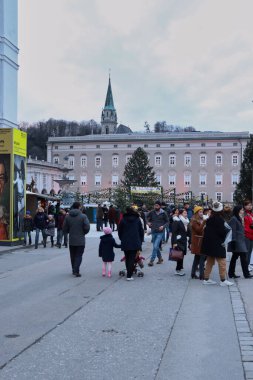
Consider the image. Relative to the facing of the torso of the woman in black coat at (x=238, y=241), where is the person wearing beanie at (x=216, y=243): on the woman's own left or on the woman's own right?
on the woman's own right

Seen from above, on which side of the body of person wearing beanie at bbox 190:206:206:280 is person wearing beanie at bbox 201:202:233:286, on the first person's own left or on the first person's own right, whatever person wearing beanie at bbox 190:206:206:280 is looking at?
on the first person's own right

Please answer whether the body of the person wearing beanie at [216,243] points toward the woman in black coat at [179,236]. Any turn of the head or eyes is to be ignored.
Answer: no

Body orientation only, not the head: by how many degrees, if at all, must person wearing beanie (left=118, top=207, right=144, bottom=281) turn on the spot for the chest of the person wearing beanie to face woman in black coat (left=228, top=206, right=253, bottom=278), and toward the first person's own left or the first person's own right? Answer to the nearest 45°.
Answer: approximately 90° to the first person's own right

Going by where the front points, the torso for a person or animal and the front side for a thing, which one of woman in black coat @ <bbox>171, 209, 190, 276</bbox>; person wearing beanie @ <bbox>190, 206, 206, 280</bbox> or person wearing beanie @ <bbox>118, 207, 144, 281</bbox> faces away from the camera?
person wearing beanie @ <bbox>118, 207, 144, 281</bbox>

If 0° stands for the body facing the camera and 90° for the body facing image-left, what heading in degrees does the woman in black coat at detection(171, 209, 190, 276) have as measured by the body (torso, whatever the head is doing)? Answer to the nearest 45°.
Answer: approximately 315°

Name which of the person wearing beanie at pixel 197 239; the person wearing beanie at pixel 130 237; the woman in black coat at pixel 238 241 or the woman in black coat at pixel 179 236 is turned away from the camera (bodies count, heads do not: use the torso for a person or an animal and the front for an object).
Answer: the person wearing beanie at pixel 130 237

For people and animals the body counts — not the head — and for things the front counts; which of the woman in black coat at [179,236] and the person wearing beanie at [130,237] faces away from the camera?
the person wearing beanie

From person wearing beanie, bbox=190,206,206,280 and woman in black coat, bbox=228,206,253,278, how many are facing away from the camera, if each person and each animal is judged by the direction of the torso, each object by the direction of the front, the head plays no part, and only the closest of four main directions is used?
0
